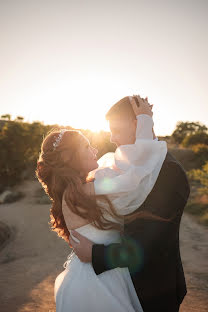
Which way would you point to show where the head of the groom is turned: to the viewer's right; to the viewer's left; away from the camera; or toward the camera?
to the viewer's left

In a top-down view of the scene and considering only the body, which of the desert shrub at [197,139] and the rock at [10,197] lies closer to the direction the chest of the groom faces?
the rock

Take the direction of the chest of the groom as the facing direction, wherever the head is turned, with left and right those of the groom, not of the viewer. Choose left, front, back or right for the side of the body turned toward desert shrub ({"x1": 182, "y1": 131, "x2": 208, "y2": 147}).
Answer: right

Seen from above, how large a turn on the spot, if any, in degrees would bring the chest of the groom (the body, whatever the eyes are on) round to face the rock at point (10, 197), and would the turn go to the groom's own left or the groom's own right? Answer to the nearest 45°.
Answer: approximately 45° to the groom's own right

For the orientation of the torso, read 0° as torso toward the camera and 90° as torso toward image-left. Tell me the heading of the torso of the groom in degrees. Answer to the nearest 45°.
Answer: approximately 90°

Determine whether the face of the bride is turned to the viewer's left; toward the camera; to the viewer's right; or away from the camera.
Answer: to the viewer's right
